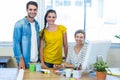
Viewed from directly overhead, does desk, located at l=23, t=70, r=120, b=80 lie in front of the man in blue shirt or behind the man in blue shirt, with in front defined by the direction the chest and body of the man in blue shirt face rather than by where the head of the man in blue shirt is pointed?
in front

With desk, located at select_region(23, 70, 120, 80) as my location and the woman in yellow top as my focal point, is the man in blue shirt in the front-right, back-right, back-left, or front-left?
front-left

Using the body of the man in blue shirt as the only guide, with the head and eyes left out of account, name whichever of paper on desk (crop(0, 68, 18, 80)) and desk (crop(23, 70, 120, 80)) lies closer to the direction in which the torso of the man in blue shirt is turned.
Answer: the desk

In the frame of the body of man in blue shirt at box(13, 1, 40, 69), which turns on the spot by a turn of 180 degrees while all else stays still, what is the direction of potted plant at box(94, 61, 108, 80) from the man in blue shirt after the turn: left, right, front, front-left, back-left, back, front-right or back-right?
back

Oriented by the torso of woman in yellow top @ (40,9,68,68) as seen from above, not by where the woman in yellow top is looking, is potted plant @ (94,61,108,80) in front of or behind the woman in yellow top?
in front

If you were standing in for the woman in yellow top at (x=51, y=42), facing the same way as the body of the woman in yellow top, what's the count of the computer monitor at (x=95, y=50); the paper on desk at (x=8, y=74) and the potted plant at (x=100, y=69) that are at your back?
0

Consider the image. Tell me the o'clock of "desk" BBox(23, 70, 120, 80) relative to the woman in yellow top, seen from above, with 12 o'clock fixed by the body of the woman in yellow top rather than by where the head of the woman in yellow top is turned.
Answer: The desk is roughly at 12 o'clock from the woman in yellow top.

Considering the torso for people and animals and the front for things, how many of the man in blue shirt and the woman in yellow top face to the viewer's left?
0

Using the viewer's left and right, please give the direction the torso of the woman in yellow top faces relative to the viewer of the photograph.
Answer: facing the viewer

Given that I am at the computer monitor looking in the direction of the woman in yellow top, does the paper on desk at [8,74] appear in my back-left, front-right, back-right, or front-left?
front-left

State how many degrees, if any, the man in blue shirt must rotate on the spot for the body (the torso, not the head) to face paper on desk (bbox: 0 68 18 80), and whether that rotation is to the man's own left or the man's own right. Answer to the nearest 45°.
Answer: approximately 90° to the man's own right

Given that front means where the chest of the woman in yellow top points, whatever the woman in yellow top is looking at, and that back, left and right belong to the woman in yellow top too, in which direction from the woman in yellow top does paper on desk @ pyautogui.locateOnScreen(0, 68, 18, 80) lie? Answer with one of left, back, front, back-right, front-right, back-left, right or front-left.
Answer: front-right
